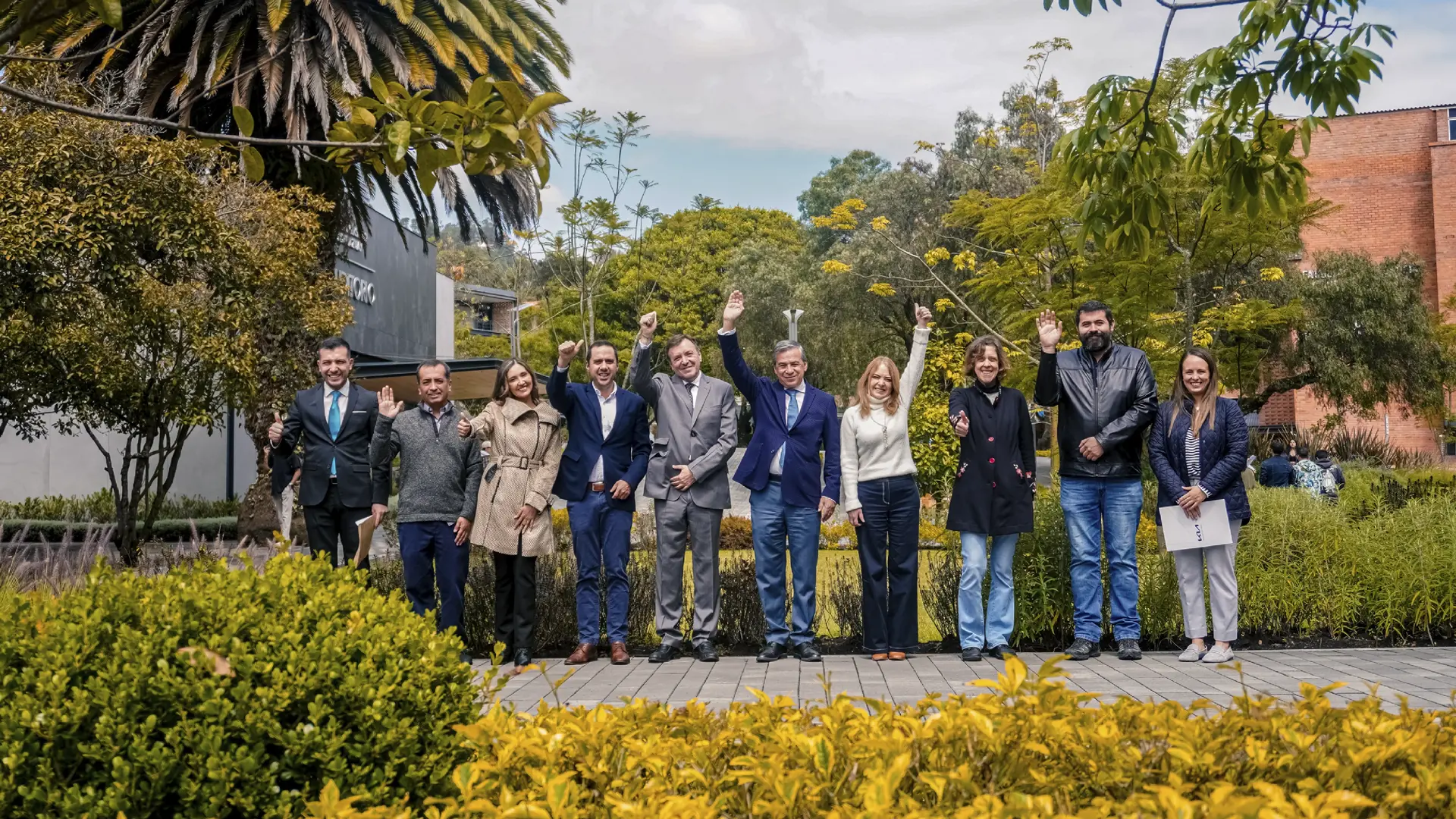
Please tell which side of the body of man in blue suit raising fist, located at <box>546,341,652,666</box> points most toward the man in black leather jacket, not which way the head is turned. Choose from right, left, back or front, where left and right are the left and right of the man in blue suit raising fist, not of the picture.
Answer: left

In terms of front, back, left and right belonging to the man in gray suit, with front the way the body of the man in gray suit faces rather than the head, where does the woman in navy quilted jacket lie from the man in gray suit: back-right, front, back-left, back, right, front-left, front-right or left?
left

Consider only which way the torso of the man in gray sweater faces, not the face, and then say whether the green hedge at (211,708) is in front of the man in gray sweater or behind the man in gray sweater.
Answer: in front

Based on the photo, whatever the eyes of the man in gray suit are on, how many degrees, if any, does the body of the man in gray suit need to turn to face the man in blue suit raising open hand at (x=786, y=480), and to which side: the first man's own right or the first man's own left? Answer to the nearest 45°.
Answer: approximately 90° to the first man's own left

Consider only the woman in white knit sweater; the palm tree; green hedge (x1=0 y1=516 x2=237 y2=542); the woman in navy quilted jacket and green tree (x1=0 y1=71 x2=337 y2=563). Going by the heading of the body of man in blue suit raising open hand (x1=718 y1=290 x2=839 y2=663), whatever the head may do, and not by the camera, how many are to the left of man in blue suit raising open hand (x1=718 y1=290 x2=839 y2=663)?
2

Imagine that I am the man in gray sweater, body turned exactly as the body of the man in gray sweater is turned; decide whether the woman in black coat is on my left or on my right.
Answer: on my left

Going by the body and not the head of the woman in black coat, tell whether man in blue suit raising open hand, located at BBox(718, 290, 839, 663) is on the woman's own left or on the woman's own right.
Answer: on the woman's own right

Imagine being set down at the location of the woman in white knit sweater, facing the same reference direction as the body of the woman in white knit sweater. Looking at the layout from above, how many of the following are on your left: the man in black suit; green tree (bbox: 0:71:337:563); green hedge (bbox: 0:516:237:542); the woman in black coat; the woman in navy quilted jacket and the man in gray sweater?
2

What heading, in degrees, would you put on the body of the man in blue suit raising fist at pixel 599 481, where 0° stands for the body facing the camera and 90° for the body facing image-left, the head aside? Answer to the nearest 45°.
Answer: approximately 0°

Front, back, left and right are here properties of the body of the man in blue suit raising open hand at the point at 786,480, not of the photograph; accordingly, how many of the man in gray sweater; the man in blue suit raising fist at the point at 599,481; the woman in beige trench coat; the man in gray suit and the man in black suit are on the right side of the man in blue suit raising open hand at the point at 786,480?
5

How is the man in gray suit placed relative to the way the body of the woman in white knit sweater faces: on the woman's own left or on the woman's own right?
on the woman's own right
